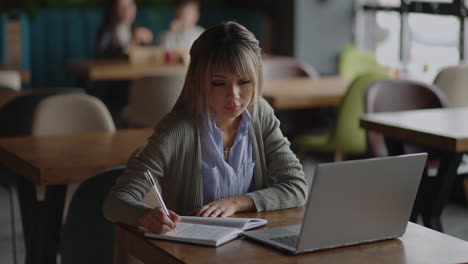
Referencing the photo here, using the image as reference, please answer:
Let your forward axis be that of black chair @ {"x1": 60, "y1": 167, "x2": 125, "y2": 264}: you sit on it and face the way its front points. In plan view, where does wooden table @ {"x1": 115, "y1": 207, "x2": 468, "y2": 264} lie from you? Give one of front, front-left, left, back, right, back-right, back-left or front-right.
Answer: front

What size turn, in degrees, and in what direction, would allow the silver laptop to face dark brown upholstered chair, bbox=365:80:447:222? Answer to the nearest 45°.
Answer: approximately 45° to its right

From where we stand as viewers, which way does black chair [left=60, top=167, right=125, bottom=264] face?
facing the viewer and to the right of the viewer

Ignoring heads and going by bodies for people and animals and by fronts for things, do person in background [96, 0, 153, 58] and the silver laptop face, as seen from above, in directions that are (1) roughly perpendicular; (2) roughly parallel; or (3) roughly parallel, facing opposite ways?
roughly parallel, facing opposite ways

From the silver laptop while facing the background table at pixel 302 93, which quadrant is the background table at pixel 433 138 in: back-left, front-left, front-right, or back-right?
front-right

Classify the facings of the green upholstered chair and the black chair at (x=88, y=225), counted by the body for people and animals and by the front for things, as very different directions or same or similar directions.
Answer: very different directions

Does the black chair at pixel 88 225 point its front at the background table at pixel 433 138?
no

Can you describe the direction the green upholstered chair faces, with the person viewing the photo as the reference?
facing to the left of the viewer

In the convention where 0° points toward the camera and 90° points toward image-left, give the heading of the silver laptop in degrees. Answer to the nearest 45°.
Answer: approximately 135°

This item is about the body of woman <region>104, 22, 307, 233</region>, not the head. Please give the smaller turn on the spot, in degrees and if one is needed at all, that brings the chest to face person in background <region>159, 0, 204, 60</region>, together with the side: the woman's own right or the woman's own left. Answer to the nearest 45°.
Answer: approximately 135° to the woman's own left
